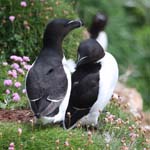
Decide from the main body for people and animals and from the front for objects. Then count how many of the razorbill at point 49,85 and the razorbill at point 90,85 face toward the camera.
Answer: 0

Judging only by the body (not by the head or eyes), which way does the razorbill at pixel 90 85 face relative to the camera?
to the viewer's right

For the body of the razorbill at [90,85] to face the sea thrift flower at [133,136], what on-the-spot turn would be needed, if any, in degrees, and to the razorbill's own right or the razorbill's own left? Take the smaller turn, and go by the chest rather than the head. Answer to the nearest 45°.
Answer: approximately 45° to the razorbill's own right

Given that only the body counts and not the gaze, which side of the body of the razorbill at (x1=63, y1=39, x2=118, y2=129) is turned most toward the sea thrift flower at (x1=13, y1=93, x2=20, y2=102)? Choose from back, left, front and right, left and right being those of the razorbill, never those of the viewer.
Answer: back

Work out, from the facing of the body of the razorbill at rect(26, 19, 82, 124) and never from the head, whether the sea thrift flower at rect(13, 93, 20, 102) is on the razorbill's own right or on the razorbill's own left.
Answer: on the razorbill's own left

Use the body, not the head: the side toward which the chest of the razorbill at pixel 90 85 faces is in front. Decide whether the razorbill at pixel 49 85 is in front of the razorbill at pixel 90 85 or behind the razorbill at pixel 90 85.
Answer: behind
